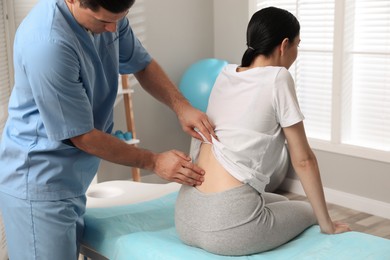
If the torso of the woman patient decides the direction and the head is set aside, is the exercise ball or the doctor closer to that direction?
the exercise ball

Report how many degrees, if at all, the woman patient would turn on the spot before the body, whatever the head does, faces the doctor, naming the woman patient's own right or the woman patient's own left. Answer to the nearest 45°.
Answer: approximately 135° to the woman patient's own left

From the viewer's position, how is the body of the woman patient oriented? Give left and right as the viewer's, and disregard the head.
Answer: facing away from the viewer and to the right of the viewer

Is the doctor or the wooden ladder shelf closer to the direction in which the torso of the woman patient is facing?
the wooden ladder shelf

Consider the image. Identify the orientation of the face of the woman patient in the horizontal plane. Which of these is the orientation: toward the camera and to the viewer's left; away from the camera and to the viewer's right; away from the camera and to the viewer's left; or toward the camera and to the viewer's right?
away from the camera and to the viewer's right

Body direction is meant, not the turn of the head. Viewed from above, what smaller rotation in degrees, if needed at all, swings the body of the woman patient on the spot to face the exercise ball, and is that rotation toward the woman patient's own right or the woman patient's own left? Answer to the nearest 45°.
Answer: approximately 45° to the woman patient's own left

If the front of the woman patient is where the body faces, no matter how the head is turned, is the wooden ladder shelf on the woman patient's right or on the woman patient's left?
on the woman patient's left
